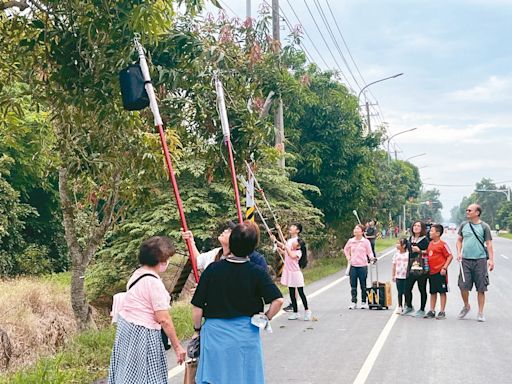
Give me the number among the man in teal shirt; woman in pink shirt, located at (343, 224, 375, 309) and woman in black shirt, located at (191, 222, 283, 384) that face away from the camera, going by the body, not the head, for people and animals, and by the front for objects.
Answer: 1

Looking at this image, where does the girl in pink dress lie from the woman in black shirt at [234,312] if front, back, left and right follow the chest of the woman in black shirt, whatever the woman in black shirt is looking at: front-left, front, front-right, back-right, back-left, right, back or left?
front

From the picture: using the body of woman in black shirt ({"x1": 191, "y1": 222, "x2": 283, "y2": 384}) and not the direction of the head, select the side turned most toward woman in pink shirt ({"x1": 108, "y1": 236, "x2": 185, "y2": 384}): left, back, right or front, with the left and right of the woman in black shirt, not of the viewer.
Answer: left

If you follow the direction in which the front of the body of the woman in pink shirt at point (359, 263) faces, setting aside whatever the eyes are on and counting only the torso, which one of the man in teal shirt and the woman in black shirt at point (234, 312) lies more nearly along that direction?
the woman in black shirt

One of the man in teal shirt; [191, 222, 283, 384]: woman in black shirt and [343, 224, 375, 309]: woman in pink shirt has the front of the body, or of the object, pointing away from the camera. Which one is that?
the woman in black shirt

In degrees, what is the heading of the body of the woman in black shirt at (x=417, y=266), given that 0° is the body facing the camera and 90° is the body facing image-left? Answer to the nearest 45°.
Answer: approximately 45°

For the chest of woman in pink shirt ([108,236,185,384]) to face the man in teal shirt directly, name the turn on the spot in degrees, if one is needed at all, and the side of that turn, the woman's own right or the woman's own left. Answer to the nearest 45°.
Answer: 0° — they already face them

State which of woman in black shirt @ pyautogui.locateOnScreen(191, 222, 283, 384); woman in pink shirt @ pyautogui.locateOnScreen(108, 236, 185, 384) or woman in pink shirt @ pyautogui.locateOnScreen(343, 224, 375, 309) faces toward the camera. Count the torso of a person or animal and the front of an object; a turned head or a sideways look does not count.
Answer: woman in pink shirt @ pyautogui.locateOnScreen(343, 224, 375, 309)

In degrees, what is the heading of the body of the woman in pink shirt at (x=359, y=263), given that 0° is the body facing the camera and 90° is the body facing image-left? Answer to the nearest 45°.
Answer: approximately 0°

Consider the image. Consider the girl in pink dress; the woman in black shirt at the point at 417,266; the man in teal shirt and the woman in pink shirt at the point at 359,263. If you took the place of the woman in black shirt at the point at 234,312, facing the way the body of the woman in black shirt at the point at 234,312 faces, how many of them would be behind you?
0

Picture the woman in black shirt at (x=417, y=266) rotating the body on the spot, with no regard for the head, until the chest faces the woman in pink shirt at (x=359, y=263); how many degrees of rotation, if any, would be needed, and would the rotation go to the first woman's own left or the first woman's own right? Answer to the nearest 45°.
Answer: approximately 90° to the first woman's own right

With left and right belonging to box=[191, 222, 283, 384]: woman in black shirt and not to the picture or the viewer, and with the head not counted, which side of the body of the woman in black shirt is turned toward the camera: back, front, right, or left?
back

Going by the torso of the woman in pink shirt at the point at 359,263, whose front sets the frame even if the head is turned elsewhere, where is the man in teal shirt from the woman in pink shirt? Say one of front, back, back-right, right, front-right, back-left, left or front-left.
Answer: front-left

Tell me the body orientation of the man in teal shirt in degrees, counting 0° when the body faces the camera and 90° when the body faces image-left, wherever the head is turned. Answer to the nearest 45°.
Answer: approximately 45°

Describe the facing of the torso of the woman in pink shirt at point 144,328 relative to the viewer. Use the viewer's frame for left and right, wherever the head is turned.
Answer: facing away from the viewer and to the right of the viewer
